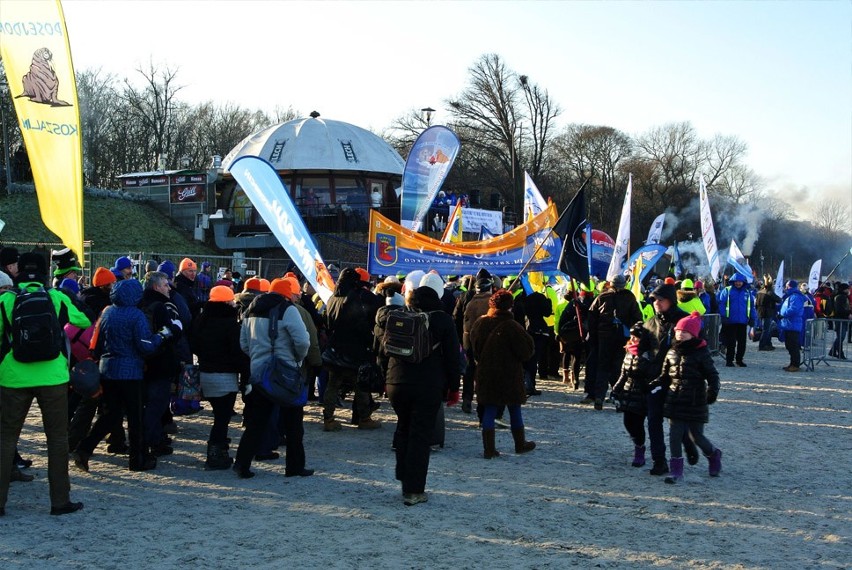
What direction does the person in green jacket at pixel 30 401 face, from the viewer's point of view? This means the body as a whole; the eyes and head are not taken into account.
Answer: away from the camera

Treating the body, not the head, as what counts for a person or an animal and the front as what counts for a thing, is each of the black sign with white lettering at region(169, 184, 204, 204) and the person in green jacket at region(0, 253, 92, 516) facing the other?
yes

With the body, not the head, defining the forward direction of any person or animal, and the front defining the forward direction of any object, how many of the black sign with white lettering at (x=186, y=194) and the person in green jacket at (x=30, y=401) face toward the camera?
1

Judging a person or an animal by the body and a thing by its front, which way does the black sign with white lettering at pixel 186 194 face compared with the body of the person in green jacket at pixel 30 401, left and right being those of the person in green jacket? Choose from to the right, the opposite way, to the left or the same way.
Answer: the opposite way

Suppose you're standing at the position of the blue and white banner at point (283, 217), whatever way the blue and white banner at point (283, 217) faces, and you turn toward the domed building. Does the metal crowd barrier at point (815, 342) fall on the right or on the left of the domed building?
right

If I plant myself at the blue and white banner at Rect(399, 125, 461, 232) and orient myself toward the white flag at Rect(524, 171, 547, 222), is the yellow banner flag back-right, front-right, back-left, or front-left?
back-right

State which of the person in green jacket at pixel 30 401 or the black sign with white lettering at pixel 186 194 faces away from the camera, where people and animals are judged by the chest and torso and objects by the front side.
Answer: the person in green jacket

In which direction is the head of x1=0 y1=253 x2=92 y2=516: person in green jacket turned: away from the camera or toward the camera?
away from the camera
